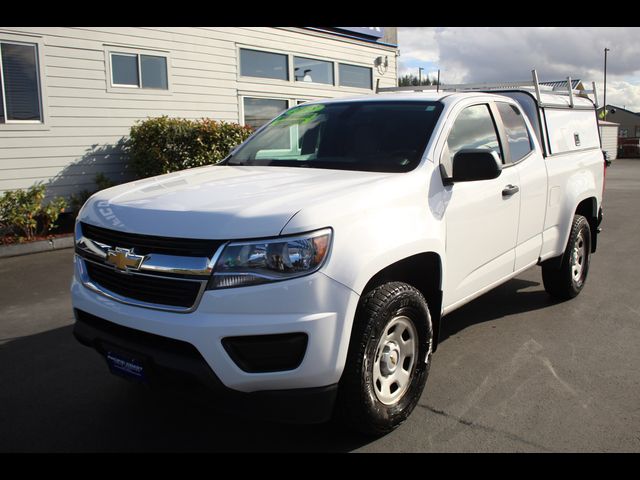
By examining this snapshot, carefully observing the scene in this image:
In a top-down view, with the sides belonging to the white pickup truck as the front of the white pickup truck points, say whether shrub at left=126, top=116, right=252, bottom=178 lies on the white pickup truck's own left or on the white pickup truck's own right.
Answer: on the white pickup truck's own right

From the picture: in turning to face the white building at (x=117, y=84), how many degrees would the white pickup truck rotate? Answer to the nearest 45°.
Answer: approximately 90° to its right

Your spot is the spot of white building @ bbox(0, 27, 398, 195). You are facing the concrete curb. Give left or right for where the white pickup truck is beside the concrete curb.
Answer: left

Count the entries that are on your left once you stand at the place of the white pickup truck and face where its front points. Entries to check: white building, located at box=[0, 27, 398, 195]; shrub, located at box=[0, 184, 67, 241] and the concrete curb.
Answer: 0

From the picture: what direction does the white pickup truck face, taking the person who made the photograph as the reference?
facing the viewer and to the left of the viewer

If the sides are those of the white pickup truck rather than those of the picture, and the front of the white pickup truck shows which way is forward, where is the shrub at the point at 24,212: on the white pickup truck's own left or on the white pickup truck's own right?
on the white pickup truck's own right

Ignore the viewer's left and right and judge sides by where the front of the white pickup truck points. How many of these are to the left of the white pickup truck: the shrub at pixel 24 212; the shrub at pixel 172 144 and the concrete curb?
0

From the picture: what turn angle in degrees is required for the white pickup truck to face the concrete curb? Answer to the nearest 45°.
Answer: approximately 90° to its right

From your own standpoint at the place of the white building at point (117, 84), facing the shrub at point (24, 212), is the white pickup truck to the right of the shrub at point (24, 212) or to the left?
left
